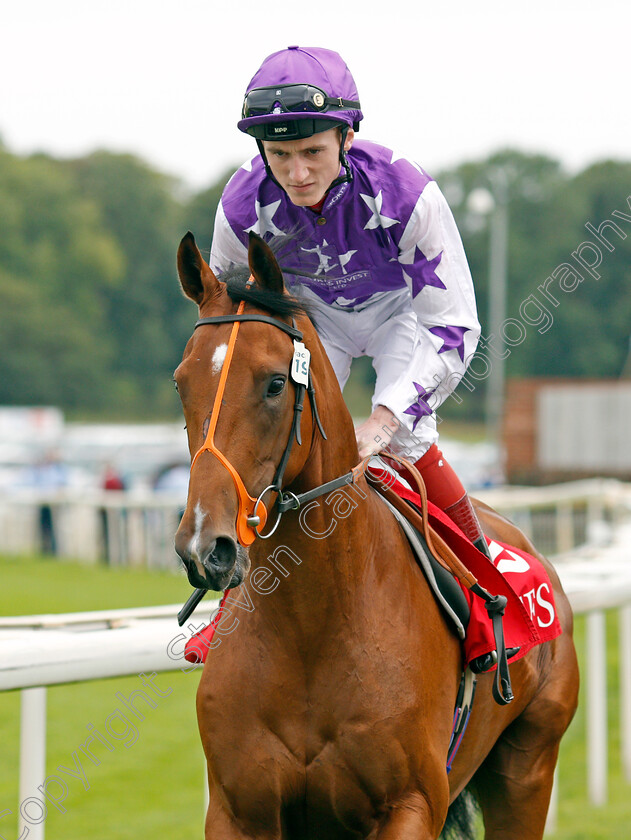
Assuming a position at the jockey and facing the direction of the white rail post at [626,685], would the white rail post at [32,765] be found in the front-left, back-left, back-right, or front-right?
back-left

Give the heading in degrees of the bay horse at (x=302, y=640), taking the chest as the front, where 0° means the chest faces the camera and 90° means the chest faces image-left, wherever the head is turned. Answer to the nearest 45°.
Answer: approximately 45°

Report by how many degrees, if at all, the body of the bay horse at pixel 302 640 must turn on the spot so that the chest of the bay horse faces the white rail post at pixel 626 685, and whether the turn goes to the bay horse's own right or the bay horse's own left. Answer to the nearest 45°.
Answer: approximately 180°

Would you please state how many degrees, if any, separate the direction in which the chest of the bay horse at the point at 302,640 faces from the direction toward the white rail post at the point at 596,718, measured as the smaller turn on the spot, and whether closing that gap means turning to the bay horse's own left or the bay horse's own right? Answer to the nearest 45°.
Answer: approximately 180°

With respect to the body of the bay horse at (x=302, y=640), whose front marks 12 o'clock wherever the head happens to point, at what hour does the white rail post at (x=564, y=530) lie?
The white rail post is roughly at 5 o'clock from the bay horse.

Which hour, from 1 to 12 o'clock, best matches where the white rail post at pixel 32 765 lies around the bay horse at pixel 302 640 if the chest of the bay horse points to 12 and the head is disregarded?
The white rail post is roughly at 2 o'clock from the bay horse.
